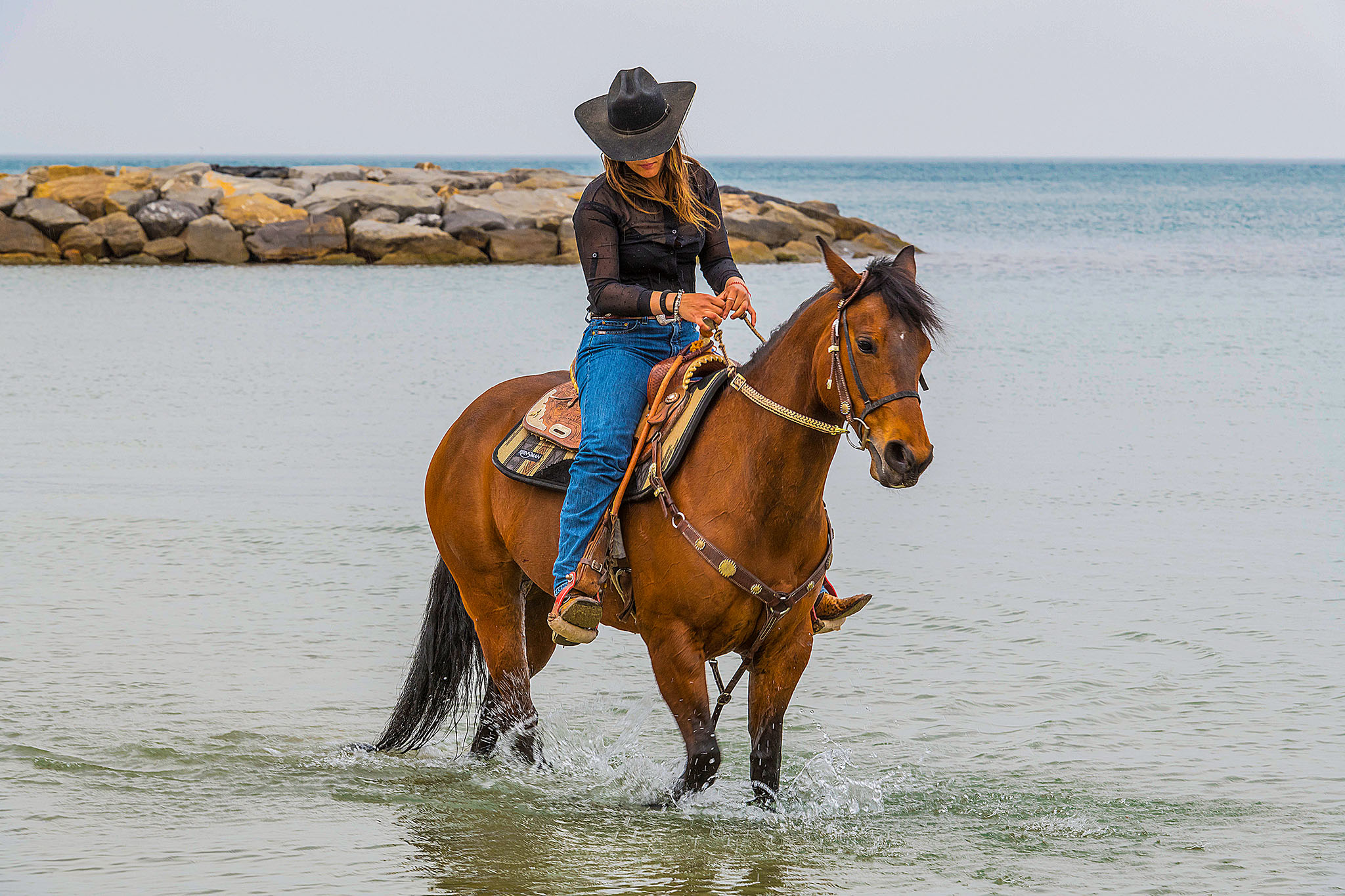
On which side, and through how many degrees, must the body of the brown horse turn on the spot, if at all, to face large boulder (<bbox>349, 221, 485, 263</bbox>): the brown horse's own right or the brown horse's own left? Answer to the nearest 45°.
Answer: approximately 135° to the brown horse's own left

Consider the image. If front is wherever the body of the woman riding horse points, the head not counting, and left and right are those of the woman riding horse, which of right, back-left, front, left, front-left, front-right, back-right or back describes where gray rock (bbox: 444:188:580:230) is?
back-left

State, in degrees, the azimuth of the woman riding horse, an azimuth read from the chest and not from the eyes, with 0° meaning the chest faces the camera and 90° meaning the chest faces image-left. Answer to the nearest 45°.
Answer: approximately 315°

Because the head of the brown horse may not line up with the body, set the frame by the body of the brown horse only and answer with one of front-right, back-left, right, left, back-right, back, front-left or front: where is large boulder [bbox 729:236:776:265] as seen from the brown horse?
back-left

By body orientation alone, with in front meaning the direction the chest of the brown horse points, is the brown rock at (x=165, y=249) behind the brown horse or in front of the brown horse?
behind

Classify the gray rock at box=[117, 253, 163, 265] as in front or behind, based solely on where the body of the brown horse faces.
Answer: behind

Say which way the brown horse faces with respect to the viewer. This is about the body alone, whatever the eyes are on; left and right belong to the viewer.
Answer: facing the viewer and to the right of the viewer

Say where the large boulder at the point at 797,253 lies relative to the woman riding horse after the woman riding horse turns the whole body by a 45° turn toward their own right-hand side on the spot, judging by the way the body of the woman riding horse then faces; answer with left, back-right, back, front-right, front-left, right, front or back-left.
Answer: back
